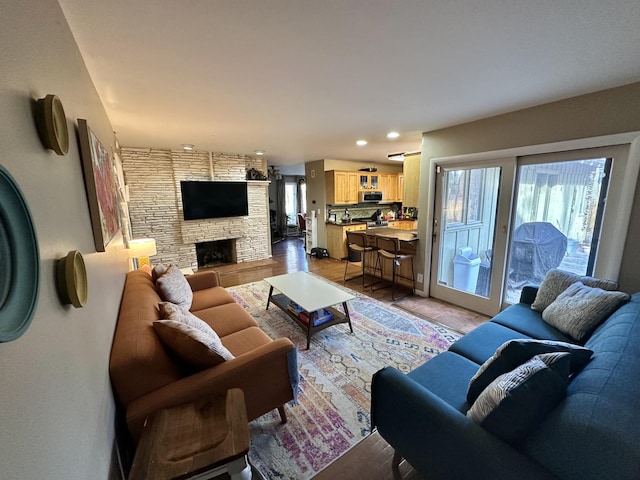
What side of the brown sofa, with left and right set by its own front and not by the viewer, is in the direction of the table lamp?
left

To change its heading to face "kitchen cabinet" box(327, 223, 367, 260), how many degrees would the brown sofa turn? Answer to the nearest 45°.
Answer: approximately 45° to its left

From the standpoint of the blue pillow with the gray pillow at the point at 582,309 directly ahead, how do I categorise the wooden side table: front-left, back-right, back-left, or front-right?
back-left

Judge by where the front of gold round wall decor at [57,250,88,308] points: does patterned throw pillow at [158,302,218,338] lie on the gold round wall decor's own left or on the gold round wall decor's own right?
on the gold round wall decor's own left

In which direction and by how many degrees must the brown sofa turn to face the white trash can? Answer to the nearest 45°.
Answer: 0° — it already faces it

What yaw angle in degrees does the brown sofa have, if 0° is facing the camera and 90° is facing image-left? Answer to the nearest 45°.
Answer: approximately 270°

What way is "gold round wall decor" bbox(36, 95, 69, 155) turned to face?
to the viewer's right

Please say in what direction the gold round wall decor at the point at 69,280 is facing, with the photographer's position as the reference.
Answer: facing to the right of the viewer
